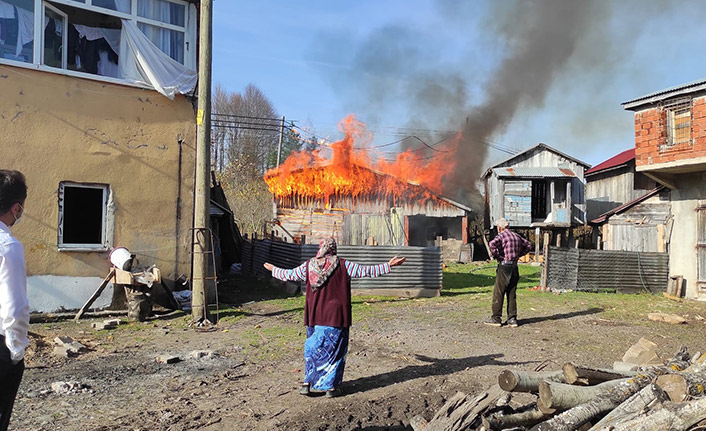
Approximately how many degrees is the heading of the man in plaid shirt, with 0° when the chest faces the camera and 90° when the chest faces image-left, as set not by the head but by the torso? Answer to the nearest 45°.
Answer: approximately 135°

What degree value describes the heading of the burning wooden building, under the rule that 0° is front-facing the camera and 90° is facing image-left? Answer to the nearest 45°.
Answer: approximately 0°

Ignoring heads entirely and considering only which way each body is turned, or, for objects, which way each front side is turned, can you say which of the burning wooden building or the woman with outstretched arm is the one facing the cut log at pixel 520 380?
the burning wooden building

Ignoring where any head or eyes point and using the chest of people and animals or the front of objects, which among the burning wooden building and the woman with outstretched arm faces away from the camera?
the woman with outstretched arm

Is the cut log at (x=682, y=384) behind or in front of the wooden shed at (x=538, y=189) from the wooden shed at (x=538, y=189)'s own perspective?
in front

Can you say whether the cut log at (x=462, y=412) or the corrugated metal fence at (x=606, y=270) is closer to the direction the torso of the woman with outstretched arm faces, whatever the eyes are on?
the corrugated metal fence

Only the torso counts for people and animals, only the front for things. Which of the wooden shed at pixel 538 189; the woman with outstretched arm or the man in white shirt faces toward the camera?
the wooden shed

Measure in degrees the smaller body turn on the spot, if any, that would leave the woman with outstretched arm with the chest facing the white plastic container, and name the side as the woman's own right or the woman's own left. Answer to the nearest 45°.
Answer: approximately 45° to the woman's own left

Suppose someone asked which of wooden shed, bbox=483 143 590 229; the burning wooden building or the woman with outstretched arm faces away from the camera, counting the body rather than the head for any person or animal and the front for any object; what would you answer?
the woman with outstretched arm

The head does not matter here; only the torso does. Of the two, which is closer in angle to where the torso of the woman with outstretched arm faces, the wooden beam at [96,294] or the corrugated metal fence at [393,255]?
the corrugated metal fence

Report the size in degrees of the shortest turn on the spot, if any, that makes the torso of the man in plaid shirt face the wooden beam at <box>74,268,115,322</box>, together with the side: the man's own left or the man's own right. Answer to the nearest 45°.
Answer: approximately 45° to the man's own left

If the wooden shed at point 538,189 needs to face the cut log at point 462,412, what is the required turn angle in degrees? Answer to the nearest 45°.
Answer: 0° — it already faces it

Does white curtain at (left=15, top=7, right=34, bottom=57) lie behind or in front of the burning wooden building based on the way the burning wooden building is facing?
in front

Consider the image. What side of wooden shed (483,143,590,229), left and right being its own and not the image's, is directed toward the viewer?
front

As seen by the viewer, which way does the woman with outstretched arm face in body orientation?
away from the camera
